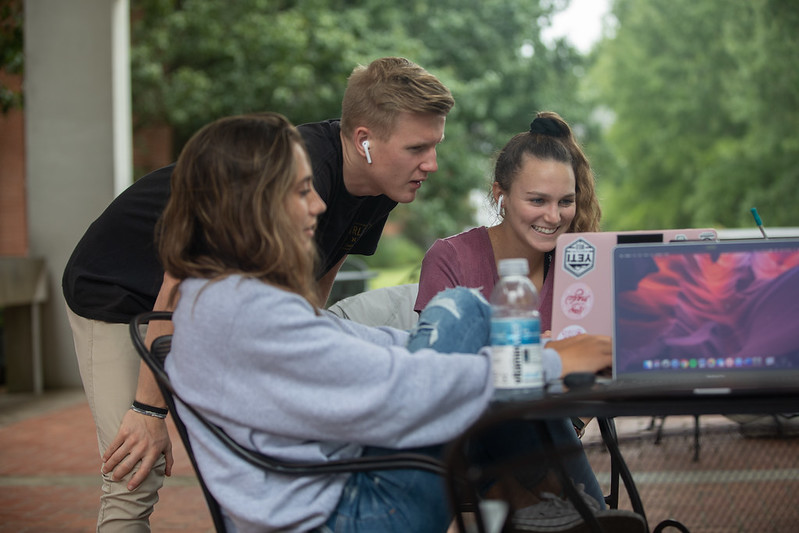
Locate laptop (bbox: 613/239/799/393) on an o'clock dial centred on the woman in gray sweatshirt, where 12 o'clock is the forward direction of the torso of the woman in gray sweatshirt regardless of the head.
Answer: The laptop is roughly at 12 o'clock from the woman in gray sweatshirt.

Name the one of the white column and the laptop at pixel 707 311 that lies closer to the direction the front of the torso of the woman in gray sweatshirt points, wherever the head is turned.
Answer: the laptop

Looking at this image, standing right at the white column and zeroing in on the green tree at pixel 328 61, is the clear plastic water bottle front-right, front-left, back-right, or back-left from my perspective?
back-right

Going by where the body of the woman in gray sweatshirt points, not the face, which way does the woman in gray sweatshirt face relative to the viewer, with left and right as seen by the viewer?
facing to the right of the viewer

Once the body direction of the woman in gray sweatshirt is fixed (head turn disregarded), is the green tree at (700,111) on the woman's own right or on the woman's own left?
on the woman's own left

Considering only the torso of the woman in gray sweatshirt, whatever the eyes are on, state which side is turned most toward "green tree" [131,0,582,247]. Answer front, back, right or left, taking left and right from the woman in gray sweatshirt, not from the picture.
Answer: left

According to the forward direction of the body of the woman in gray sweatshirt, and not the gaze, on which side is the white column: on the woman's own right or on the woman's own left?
on the woman's own left

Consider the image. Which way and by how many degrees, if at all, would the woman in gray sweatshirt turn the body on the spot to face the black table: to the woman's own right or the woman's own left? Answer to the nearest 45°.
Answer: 0° — they already face it
